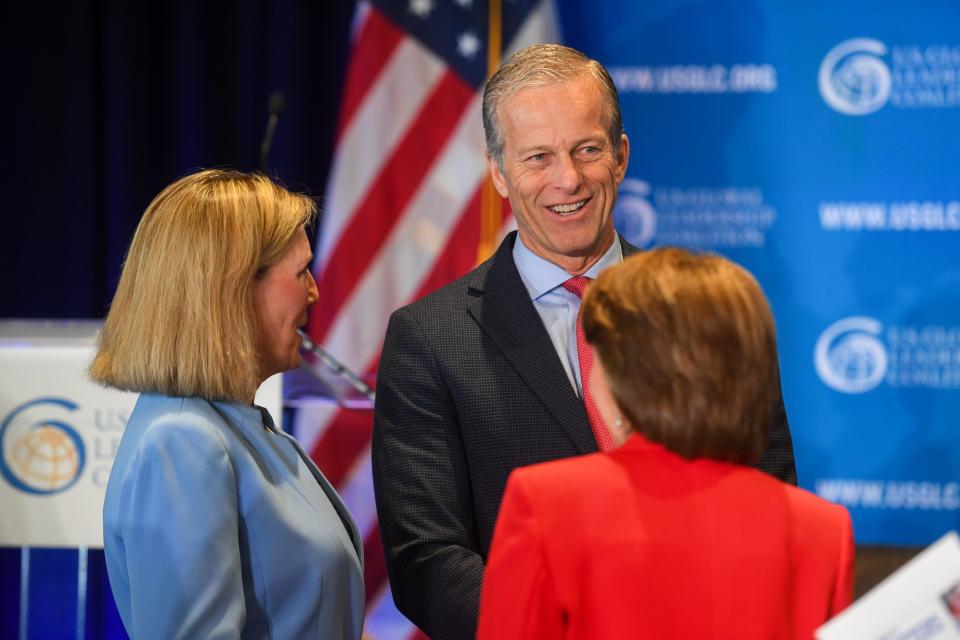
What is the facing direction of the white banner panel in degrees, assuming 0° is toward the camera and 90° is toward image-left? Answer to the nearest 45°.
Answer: approximately 0°

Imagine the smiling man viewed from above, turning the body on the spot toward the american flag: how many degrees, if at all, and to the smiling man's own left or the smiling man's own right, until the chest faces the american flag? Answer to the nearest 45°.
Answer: approximately 180°

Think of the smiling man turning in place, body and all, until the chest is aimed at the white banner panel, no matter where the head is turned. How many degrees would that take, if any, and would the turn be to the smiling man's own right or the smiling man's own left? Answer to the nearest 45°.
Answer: approximately 135° to the smiling man's own right

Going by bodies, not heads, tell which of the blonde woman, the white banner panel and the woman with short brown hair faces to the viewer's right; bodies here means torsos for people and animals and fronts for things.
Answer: the blonde woman

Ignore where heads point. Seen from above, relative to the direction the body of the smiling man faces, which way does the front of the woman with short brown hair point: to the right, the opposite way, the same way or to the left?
the opposite way

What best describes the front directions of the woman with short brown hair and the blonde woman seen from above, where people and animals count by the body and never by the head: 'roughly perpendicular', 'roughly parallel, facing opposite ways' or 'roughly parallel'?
roughly perpendicular

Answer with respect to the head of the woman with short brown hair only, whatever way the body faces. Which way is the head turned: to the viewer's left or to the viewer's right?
to the viewer's left

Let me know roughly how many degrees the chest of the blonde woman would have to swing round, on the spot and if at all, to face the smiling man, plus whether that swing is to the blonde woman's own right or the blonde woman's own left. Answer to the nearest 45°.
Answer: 0° — they already face them

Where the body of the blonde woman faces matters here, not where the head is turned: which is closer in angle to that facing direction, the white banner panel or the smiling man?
the smiling man

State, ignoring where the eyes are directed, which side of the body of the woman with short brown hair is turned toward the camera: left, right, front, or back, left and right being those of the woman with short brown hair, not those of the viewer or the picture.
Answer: back

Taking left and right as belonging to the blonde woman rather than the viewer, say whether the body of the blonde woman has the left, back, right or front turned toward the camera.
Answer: right

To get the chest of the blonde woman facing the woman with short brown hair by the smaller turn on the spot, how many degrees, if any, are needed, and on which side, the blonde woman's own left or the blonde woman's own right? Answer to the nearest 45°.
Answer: approximately 45° to the blonde woman's own right
